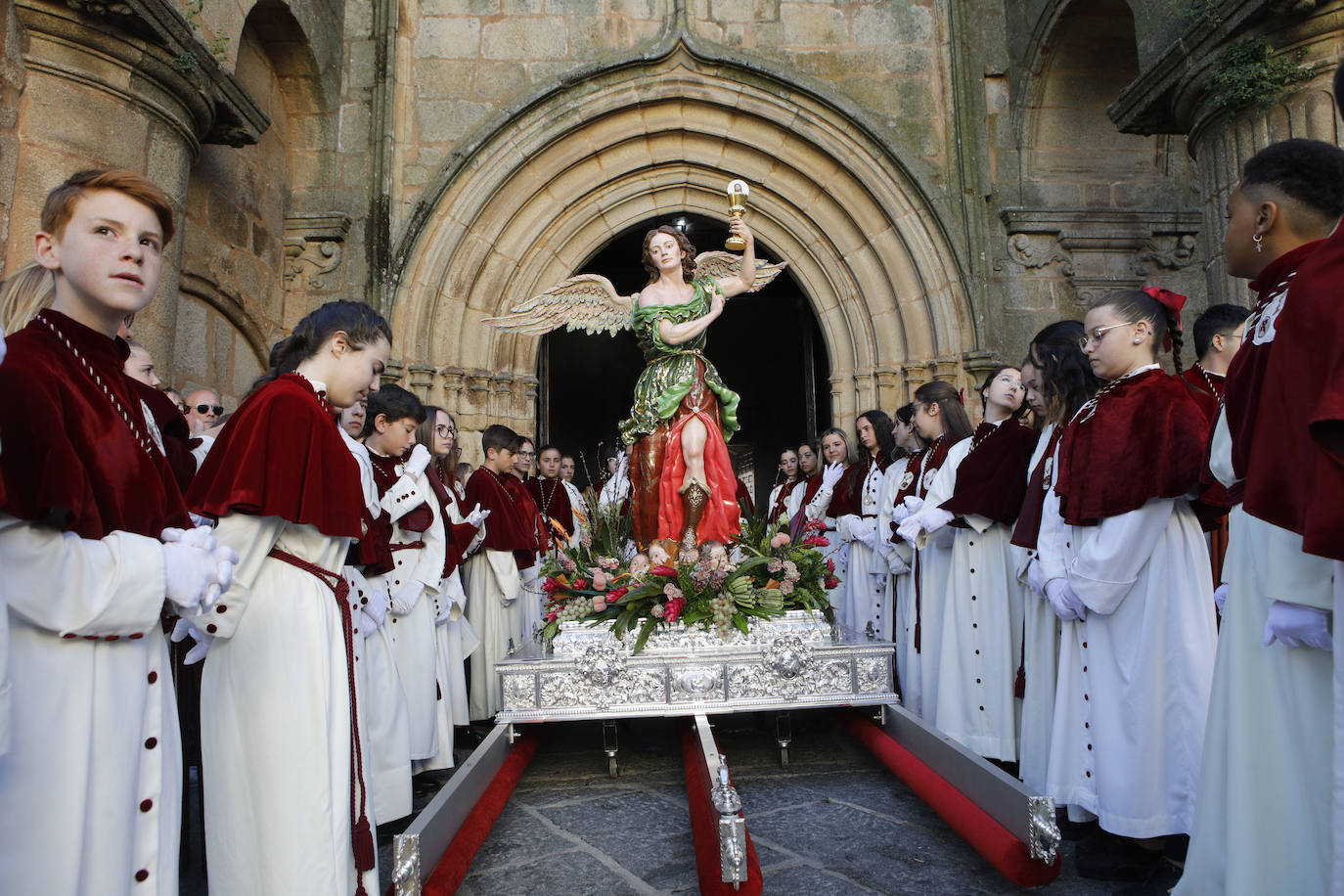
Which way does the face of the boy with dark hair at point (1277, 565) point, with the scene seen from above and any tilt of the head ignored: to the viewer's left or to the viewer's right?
to the viewer's left

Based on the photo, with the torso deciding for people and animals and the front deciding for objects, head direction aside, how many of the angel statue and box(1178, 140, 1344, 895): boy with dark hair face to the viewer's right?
0

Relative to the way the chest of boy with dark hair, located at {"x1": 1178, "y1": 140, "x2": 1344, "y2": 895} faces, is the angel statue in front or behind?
in front

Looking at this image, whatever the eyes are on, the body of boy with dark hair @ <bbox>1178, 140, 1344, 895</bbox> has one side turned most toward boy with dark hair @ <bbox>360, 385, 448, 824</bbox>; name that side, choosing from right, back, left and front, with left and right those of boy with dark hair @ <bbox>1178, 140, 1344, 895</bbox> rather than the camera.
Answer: front

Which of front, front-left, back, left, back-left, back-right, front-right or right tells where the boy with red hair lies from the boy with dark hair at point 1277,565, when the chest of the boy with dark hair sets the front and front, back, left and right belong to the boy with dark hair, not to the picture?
front-left

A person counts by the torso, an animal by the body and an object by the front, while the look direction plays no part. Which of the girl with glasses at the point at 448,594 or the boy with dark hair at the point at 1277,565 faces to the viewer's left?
the boy with dark hair

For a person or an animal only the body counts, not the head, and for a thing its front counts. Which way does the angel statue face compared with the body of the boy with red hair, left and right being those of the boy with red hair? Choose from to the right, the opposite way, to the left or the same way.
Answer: to the right

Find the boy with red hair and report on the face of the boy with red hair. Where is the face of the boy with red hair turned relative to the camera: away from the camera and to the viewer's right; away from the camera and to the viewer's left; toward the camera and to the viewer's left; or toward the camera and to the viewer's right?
toward the camera and to the viewer's right

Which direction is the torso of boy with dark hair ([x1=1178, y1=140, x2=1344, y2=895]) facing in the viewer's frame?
to the viewer's left

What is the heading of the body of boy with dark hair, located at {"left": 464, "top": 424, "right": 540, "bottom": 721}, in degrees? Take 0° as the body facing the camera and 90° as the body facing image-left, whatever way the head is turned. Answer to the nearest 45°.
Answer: approximately 270°
